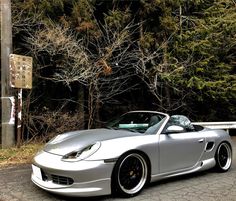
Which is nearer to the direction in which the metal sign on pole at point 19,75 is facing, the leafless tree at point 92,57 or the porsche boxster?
the porsche boxster

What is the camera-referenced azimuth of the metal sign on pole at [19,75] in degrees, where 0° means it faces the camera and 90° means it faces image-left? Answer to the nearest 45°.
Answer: approximately 0°

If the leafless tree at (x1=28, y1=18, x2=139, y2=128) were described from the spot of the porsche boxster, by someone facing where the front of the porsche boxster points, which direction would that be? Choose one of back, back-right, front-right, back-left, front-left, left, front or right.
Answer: back-right

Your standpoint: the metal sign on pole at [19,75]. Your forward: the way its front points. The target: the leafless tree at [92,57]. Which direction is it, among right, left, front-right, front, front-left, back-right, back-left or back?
back-left

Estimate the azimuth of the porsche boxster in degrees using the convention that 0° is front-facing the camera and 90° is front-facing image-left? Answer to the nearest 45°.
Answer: approximately 45°

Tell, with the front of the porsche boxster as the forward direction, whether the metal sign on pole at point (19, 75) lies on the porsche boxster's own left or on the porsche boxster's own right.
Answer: on the porsche boxster's own right

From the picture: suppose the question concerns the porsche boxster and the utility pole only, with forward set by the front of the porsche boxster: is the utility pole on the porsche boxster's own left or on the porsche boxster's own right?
on the porsche boxster's own right
